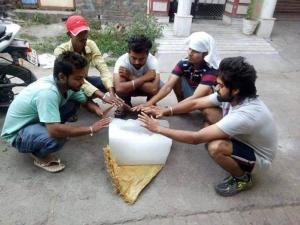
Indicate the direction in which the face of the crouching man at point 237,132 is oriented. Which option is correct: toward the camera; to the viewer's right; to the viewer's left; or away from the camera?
to the viewer's left

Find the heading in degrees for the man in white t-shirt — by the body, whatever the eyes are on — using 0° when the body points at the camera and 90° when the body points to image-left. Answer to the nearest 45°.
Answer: approximately 0°

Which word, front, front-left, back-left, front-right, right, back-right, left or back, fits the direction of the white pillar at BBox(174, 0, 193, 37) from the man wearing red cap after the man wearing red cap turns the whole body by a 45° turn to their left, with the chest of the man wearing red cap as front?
front-left

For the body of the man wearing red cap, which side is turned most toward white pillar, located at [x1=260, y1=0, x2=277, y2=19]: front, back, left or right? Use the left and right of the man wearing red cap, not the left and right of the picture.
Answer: left

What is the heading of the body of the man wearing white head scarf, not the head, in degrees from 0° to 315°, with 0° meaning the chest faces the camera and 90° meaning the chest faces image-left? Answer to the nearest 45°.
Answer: approximately 45°

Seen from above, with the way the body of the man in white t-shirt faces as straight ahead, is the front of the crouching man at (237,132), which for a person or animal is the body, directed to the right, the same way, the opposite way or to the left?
to the right

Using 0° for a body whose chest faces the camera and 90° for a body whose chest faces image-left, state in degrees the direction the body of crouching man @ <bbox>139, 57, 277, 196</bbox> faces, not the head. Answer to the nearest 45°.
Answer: approximately 90°

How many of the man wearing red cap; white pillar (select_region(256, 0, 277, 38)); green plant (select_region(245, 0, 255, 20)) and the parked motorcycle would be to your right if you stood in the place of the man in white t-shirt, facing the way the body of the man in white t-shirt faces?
2

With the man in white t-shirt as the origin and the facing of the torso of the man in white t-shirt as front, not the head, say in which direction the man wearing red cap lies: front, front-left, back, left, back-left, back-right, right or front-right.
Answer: right

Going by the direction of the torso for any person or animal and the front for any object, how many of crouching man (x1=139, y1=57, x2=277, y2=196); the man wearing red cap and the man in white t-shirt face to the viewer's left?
1

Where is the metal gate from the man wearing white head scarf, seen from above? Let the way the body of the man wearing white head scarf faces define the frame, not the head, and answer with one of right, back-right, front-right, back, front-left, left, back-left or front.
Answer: back-right

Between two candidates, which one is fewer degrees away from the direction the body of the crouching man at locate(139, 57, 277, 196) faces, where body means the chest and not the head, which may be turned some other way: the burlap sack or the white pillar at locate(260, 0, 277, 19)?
the burlap sack

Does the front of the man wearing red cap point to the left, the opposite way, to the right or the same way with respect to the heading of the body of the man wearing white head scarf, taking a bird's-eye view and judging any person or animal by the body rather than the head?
to the left

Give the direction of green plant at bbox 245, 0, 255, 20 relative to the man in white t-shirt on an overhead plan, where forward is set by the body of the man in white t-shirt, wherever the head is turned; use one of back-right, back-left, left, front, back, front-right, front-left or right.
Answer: back-left
